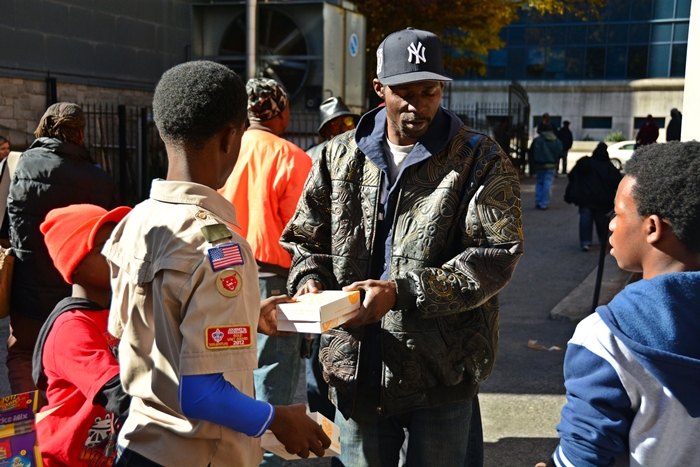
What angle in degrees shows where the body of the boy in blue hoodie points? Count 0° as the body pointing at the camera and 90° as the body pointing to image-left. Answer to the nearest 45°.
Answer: approximately 135°

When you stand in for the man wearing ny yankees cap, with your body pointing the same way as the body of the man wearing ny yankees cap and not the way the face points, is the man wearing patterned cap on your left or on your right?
on your right

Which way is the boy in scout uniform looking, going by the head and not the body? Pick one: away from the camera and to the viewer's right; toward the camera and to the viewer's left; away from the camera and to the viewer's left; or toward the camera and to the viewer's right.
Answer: away from the camera and to the viewer's right

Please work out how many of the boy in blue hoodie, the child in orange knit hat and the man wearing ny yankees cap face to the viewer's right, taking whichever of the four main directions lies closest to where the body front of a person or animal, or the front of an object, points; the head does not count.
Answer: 1

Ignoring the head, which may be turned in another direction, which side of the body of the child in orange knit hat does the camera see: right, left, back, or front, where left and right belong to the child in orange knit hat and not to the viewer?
right

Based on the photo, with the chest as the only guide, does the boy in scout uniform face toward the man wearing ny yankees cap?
yes

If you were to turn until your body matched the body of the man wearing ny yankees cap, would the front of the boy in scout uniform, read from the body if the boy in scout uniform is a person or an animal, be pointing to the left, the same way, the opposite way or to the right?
the opposite way

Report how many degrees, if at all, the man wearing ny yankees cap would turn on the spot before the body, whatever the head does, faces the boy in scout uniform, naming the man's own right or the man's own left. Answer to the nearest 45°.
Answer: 0° — they already face them

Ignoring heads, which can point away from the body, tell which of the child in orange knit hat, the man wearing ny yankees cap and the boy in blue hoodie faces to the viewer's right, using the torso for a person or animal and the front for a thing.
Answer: the child in orange knit hat

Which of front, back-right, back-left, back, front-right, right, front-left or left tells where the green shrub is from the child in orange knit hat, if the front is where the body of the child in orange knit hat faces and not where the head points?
front-left

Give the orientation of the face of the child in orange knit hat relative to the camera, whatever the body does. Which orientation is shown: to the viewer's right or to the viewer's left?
to the viewer's right

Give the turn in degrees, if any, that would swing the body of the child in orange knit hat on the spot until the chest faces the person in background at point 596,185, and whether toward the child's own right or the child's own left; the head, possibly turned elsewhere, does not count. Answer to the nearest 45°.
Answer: approximately 45° to the child's own left

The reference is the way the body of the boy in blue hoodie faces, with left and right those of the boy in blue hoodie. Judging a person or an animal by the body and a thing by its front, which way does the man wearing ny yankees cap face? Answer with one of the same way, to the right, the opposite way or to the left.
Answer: to the left
